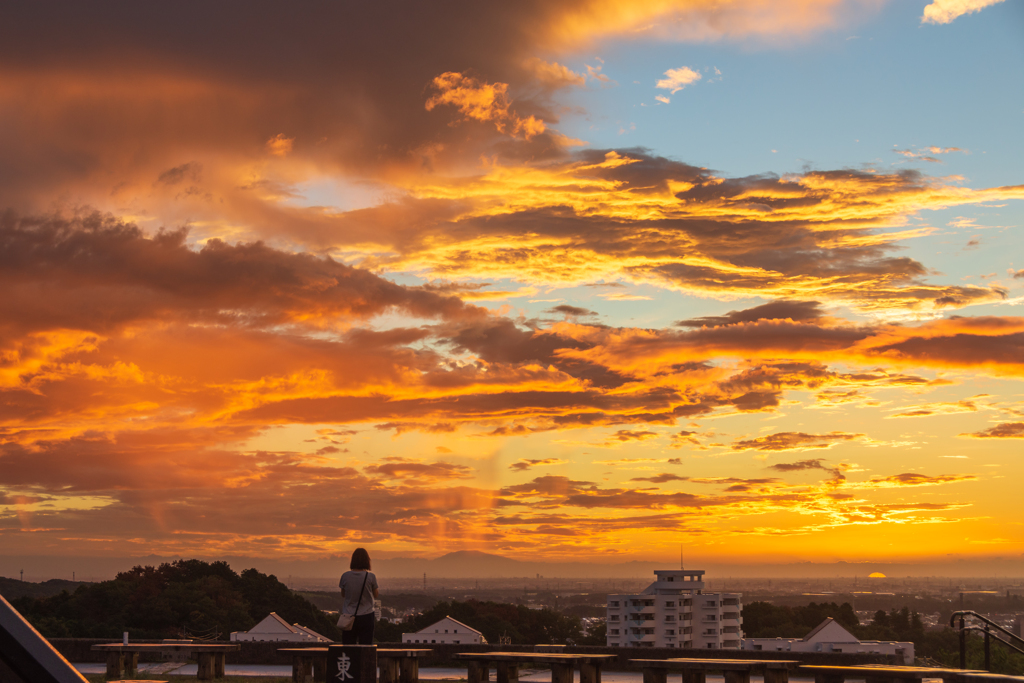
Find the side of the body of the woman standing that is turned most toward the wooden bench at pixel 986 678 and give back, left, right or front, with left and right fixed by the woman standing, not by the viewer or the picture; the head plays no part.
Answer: right

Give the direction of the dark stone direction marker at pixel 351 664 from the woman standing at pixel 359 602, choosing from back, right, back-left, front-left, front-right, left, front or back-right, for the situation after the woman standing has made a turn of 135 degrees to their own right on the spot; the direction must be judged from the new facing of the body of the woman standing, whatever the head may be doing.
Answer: front-right

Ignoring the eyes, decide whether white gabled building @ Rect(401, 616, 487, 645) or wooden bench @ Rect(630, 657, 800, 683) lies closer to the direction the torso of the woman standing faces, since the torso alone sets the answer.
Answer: the white gabled building

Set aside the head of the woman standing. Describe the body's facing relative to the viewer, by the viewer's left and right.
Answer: facing away from the viewer

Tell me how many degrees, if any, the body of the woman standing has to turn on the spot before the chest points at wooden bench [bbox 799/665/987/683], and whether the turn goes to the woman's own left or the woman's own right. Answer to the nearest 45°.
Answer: approximately 90° to the woman's own right

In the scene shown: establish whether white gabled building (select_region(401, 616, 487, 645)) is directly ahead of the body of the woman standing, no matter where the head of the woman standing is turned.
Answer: yes
